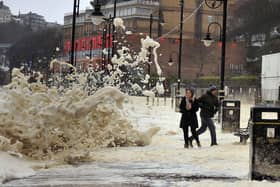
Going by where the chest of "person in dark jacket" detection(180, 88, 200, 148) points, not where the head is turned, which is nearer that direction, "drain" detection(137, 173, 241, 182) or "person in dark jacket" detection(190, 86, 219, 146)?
the drain

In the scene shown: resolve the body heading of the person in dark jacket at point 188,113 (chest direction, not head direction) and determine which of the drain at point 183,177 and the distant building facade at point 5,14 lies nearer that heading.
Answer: the drain

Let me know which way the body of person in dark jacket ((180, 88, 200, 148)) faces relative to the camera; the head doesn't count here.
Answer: toward the camera

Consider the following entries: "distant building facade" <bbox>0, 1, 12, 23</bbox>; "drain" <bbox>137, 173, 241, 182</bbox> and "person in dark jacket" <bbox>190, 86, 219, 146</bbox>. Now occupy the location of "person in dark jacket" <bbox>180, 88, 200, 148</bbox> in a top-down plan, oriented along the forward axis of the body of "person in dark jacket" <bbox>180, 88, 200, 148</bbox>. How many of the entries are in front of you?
1

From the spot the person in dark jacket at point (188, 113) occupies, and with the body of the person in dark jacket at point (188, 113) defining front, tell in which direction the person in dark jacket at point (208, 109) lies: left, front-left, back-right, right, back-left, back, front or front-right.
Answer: back-left

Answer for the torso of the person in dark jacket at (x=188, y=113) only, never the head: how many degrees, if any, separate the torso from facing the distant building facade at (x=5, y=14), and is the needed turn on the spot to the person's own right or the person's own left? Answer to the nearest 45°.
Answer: approximately 135° to the person's own right

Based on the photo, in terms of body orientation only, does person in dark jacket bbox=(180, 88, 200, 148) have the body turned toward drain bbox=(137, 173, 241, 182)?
yes
